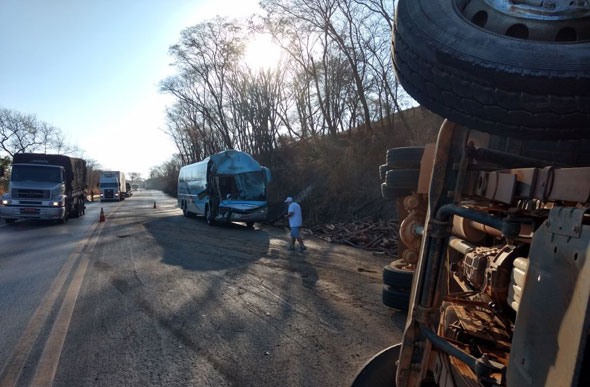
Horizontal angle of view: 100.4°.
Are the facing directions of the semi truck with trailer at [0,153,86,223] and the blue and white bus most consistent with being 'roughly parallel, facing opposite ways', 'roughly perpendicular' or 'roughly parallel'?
roughly parallel

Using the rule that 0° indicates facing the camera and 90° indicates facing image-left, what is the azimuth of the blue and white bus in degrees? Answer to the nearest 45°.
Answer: approximately 315°

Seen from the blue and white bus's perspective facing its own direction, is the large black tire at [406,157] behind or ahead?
ahead

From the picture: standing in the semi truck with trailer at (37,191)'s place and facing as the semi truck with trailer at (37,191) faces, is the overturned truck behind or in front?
in front

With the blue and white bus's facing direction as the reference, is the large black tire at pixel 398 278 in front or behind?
in front

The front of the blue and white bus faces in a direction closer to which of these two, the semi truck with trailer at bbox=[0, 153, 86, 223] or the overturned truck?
the overturned truck

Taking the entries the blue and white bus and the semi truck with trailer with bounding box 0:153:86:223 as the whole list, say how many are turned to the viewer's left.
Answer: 0

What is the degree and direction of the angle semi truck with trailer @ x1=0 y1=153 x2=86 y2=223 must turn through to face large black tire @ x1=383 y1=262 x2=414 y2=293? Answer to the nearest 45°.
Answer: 0° — it already faces it

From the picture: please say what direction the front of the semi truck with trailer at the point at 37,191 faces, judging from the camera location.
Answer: facing the viewer

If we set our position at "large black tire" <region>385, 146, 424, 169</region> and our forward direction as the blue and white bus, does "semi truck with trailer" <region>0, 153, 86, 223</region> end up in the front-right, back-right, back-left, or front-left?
front-left

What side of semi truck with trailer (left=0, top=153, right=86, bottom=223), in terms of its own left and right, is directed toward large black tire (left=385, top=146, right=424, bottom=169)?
front
